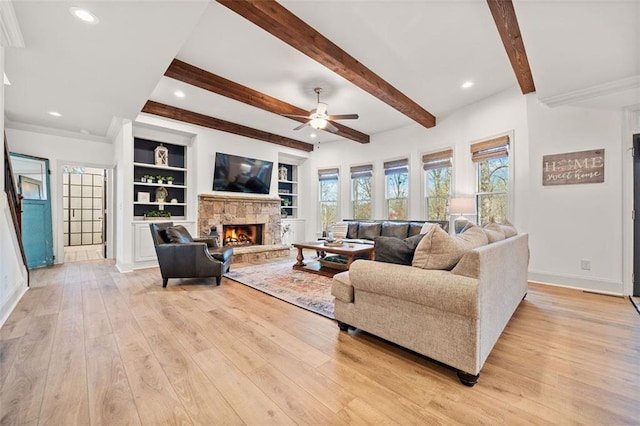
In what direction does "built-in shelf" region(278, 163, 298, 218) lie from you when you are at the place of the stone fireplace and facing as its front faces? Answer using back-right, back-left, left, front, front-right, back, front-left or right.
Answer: left

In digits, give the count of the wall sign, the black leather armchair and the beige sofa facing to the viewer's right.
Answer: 1

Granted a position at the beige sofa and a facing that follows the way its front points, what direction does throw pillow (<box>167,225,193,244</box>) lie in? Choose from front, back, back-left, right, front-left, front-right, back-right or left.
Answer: front-left

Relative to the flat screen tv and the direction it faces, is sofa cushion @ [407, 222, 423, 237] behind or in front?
in front

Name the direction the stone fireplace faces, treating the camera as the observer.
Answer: facing the viewer and to the right of the viewer

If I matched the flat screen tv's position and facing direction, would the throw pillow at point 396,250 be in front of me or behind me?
in front

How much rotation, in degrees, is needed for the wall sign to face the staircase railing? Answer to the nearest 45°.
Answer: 0° — it already faces it

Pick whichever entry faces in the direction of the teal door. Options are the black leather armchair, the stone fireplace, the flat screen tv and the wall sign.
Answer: the wall sign

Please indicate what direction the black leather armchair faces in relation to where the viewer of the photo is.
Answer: facing to the right of the viewer

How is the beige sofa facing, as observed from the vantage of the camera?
facing away from the viewer and to the left of the viewer

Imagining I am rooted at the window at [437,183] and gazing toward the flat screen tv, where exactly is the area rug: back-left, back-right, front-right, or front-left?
front-left

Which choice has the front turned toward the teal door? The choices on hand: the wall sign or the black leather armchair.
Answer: the wall sign

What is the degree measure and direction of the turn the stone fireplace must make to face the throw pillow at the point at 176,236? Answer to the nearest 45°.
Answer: approximately 90° to its right

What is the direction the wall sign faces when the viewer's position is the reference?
facing the viewer and to the left of the viewer

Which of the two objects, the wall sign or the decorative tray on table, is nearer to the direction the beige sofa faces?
the decorative tray on table

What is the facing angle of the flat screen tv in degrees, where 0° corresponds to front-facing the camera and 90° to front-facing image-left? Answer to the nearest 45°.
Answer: approximately 315°

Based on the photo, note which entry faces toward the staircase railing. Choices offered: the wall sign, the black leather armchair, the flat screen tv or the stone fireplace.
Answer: the wall sign
